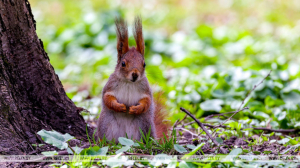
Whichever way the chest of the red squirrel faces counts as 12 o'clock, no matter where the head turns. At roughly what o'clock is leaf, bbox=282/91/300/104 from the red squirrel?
The leaf is roughly at 8 o'clock from the red squirrel.

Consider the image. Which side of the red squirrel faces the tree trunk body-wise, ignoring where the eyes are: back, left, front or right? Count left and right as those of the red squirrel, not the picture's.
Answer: right

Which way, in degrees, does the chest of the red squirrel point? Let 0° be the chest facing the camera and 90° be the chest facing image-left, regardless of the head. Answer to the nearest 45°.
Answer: approximately 0°

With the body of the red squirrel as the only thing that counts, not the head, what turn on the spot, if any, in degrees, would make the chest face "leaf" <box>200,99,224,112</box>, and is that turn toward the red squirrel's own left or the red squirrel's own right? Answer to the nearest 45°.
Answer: approximately 135° to the red squirrel's own left

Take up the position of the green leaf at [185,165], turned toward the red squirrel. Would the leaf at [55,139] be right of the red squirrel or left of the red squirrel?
left

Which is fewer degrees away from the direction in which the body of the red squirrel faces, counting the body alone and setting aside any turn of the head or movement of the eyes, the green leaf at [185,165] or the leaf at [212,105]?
the green leaf

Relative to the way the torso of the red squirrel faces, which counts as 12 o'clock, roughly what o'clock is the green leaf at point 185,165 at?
The green leaf is roughly at 11 o'clock from the red squirrel.

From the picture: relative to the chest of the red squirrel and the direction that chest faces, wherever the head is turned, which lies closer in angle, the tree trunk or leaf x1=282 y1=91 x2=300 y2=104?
the tree trunk

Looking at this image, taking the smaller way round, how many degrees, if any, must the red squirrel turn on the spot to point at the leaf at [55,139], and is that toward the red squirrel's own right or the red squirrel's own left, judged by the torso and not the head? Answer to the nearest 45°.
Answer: approximately 45° to the red squirrel's own right

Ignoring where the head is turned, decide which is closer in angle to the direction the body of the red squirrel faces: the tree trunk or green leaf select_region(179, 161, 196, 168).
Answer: the green leaf
